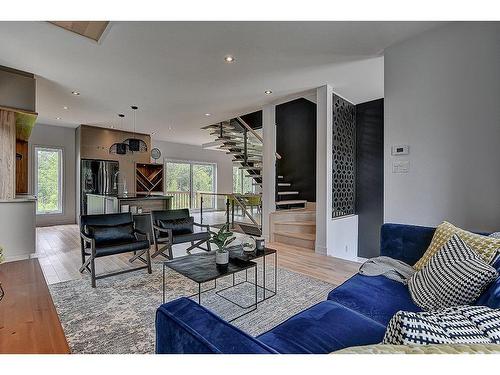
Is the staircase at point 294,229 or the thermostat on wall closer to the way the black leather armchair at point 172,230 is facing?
the thermostat on wall

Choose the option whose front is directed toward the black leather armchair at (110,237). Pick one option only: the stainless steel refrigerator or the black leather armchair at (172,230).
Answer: the stainless steel refrigerator

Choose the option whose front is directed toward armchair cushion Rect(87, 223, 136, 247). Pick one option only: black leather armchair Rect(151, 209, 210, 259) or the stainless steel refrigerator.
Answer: the stainless steel refrigerator

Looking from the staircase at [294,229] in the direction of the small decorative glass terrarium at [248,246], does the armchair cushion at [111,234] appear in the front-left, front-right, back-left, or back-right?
front-right

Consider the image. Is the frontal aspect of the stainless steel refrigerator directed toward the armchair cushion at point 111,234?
yes

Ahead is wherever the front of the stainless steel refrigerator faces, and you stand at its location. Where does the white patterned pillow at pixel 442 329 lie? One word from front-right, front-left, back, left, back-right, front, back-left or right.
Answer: front

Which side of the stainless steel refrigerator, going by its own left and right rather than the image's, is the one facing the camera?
front

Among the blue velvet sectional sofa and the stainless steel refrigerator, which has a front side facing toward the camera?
the stainless steel refrigerator

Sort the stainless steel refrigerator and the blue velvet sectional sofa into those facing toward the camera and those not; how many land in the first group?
1

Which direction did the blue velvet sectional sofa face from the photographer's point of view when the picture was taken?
facing away from the viewer and to the left of the viewer

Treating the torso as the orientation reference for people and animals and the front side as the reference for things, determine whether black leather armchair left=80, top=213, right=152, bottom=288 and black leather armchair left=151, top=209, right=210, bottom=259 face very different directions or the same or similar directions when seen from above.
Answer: same or similar directions

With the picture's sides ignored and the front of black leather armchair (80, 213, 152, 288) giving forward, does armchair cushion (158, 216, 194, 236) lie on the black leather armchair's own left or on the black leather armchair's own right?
on the black leather armchair's own left

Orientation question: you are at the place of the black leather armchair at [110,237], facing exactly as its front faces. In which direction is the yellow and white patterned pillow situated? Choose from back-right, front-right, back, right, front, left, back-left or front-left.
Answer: front

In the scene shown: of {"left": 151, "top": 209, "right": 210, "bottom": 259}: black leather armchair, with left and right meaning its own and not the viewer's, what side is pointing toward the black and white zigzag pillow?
front

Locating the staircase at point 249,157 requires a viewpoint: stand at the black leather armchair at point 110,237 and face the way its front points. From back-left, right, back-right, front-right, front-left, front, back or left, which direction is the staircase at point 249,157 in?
left

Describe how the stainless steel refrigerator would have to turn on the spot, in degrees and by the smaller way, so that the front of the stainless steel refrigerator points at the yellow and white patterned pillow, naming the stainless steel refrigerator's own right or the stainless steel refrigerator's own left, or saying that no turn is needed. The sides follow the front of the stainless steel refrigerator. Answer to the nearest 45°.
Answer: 0° — it already faces it

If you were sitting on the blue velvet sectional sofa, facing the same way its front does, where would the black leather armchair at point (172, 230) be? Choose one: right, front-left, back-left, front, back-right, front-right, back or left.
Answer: front
